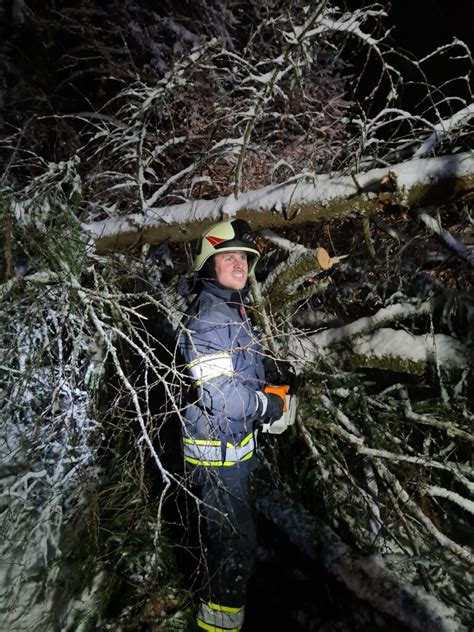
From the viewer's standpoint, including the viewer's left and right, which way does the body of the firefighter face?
facing to the right of the viewer
